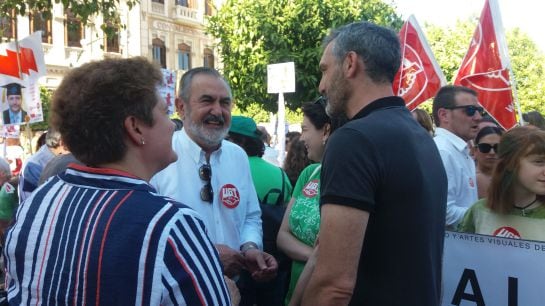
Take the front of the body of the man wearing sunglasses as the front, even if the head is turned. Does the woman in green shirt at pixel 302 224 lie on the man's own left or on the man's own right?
on the man's own right

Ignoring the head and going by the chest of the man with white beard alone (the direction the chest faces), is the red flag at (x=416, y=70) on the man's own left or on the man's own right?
on the man's own left

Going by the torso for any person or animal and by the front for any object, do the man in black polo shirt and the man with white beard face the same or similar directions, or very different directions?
very different directions

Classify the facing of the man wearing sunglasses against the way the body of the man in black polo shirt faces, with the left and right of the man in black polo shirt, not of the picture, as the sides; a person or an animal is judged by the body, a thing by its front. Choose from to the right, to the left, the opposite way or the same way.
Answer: the opposite way

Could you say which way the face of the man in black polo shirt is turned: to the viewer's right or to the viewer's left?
to the viewer's left

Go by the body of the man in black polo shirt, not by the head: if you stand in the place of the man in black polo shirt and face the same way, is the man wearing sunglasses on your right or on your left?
on your right

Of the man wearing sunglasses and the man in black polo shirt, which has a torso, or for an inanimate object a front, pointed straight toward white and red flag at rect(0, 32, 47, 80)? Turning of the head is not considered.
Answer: the man in black polo shirt

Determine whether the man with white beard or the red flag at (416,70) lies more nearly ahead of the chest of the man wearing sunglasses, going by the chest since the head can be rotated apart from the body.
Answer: the man with white beard

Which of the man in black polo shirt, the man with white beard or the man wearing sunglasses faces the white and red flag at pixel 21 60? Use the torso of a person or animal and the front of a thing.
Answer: the man in black polo shirt

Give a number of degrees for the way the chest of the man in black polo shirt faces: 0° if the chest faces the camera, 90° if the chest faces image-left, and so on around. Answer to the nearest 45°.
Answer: approximately 135°

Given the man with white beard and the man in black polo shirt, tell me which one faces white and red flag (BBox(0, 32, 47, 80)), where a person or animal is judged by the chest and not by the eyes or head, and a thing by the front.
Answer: the man in black polo shirt

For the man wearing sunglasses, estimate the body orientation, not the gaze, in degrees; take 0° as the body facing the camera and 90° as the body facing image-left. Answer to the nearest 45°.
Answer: approximately 315°
